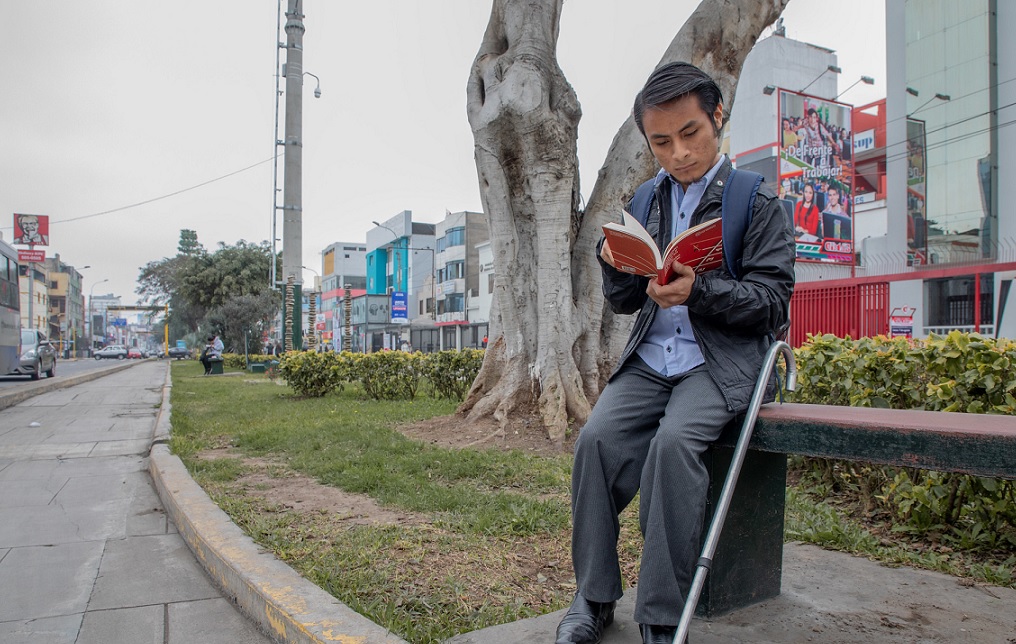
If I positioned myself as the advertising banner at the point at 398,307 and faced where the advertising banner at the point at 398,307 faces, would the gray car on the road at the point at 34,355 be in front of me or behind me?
in front

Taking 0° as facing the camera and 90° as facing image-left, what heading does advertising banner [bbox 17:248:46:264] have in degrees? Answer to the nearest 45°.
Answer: approximately 0°

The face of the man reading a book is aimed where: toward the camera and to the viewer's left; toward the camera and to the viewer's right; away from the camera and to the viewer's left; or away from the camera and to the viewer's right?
toward the camera and to the viewer's left

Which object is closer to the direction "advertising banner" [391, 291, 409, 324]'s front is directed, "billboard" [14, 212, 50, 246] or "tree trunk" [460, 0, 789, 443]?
the tree trunk

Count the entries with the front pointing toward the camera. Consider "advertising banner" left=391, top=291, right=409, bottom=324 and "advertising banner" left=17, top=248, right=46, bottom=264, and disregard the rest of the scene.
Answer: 2

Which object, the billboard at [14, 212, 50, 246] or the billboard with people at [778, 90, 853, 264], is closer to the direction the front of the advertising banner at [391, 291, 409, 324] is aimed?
the billboard with people

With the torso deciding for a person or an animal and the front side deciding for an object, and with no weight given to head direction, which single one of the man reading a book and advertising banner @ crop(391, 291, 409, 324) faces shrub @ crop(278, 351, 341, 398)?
the advertising banner

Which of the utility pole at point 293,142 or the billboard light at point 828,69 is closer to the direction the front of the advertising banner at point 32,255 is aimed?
the utility pole

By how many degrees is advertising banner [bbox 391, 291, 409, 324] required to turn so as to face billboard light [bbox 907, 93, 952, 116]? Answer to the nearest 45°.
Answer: approximately 45° to its left

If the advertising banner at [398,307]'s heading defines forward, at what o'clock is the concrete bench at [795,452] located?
The concrete bench is roughly at 12 o'clock from the advertising banner.

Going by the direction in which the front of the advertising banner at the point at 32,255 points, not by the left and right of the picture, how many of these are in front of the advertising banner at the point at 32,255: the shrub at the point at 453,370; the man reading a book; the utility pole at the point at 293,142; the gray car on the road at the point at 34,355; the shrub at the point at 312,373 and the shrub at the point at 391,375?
6

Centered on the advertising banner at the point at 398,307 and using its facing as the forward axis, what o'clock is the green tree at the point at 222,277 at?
The green tree is roughly at 2 o'clock from the advertising banner.

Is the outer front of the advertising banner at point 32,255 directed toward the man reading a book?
yes
